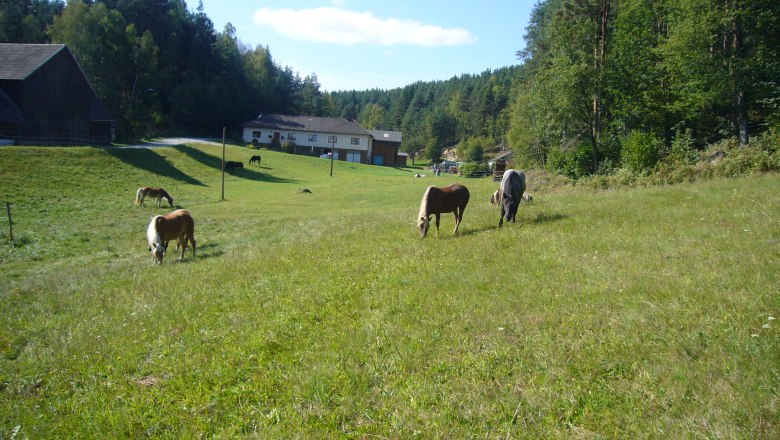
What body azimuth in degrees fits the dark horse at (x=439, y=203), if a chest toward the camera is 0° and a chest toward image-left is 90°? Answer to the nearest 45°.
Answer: approximately 45°

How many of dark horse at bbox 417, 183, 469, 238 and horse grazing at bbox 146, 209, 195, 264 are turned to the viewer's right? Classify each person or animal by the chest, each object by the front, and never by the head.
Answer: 0

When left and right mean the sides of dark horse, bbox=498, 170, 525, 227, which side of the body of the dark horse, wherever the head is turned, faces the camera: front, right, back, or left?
front

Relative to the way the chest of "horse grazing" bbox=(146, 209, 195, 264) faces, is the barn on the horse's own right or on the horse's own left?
on the horse's own right

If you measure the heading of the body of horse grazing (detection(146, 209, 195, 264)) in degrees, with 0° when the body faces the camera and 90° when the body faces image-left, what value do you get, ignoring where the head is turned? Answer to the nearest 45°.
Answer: approximately 45°

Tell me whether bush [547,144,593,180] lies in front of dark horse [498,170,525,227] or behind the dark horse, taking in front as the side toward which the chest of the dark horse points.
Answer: behind

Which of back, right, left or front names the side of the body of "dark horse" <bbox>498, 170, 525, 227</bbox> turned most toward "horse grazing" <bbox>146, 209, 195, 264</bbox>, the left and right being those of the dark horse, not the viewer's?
right

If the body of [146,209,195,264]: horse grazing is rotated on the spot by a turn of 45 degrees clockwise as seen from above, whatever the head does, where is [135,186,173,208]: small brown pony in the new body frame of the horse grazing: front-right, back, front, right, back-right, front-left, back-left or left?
right

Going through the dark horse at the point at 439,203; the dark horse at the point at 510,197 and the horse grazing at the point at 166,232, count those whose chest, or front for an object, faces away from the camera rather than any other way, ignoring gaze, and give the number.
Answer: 0
